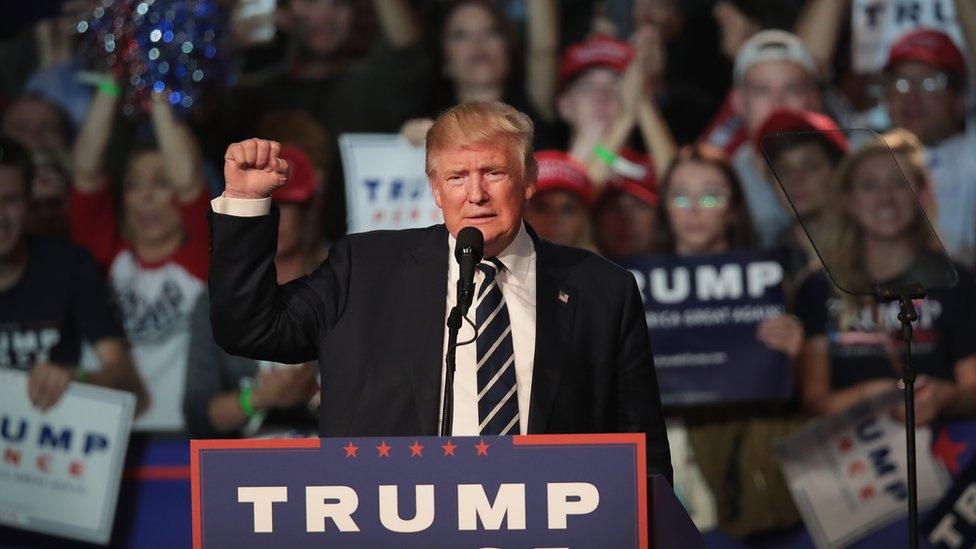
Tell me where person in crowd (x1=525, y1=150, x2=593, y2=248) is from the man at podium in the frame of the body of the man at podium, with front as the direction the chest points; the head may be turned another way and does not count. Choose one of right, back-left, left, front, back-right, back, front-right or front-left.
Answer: back

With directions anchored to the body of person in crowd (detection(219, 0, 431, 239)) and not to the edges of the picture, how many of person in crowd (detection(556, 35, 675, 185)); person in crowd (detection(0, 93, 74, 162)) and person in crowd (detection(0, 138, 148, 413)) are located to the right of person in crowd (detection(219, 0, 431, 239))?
2

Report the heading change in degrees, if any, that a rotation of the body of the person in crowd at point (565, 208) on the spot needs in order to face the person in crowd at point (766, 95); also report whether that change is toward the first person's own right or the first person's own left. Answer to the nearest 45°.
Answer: approximately 90° to the first person's own left

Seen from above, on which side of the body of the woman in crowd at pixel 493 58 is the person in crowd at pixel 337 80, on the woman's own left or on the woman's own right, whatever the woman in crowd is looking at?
on the woman's own right

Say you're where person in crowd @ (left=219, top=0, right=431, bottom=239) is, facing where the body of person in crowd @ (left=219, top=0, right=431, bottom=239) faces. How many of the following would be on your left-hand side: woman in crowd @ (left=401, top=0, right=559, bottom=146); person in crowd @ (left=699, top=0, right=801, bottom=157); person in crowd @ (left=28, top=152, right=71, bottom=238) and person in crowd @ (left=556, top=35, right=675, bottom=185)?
3

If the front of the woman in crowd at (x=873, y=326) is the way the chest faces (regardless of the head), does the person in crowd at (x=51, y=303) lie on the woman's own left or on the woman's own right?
on the woman's own right

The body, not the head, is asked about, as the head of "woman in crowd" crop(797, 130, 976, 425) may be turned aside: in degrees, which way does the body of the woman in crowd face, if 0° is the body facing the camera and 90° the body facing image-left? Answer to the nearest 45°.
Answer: approximately 0°

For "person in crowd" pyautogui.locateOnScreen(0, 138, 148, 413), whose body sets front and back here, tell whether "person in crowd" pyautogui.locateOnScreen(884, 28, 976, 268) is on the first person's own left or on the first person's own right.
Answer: on the first person's own left

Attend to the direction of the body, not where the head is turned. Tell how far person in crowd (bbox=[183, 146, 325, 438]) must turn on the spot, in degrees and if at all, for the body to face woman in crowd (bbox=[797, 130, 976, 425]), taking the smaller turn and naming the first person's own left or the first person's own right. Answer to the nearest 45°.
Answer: approximately 45° to the first person's own left
